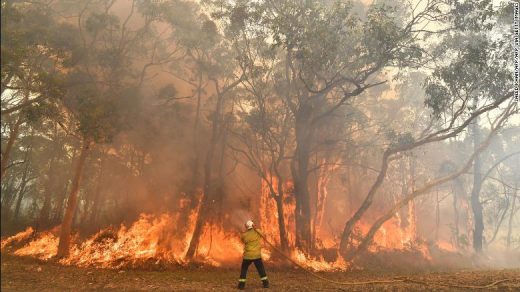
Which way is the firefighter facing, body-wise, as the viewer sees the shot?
away from the camera
